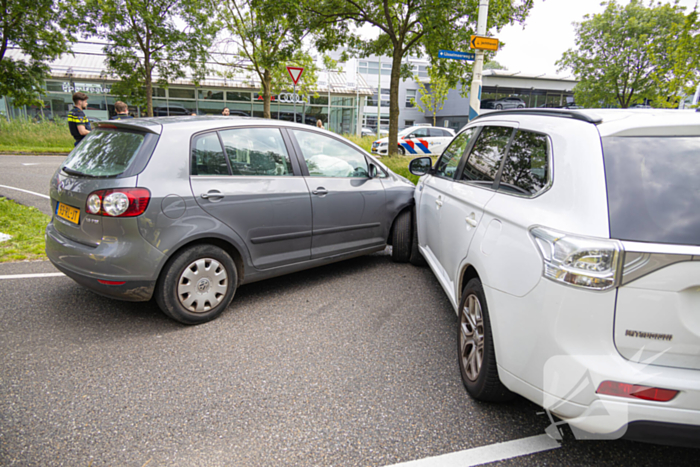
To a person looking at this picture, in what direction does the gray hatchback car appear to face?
facing away from the viewer and to the right of the viewer

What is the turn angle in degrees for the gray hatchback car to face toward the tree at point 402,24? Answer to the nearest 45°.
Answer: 0° — it already faces it

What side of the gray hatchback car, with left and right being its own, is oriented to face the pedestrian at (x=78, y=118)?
left

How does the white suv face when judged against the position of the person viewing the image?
facing away from the viewer and to the left of the viewer

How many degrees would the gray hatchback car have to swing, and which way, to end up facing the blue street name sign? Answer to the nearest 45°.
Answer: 0° — it already faces it
